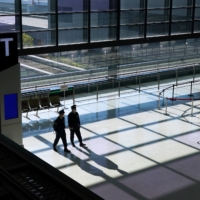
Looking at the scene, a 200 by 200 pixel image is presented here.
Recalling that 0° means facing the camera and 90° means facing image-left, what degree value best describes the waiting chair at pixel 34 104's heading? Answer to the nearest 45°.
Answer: approximately 315°

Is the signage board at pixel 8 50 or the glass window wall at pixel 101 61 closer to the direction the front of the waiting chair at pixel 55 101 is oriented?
the signage board

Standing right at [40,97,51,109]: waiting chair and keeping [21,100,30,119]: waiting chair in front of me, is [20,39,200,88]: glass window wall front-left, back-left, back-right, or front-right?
back-right

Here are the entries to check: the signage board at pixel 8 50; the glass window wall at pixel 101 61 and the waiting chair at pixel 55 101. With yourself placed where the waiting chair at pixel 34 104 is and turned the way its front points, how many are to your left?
2

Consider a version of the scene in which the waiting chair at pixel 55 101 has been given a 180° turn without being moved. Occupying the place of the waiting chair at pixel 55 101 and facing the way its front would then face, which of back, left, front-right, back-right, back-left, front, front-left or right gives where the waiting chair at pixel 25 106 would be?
left

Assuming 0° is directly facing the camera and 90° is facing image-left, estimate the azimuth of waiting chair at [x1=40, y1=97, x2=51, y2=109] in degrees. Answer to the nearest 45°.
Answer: approximately 315°

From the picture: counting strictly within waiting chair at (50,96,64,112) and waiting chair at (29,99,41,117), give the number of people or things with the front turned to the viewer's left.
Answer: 0

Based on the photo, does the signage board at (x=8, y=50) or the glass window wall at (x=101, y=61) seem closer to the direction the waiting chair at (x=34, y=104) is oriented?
the signage board

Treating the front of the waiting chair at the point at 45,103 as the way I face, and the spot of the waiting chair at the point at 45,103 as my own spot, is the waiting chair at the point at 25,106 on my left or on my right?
on my right

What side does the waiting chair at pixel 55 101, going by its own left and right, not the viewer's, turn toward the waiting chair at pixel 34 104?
right

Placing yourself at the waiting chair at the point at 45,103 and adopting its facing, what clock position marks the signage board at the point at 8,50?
The signage board is roughly at 2 o'clock from the waiting chair.
